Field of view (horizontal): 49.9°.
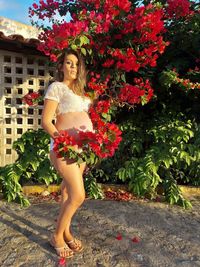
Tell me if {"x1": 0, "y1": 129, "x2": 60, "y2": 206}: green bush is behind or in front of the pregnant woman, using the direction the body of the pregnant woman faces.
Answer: behind

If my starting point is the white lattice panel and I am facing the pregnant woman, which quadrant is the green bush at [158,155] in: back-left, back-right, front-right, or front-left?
front-left

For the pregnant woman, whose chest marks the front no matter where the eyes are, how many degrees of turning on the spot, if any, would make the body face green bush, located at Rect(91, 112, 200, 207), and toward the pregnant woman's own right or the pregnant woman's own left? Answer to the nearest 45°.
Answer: approximately 90° to the pregnant woman's own left

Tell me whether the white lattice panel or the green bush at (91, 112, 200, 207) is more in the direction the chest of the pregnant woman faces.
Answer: the green bush

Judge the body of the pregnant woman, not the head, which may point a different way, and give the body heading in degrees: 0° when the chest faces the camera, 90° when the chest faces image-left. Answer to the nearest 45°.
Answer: approximately 315°

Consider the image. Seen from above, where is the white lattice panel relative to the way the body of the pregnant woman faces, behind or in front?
behind

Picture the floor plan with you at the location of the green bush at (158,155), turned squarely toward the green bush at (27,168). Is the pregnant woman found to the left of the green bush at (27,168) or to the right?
left
